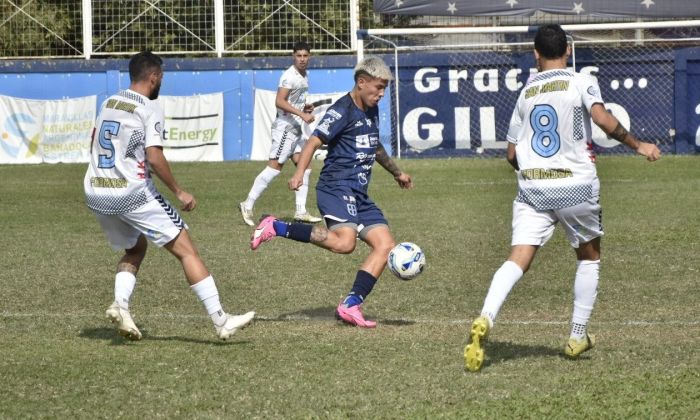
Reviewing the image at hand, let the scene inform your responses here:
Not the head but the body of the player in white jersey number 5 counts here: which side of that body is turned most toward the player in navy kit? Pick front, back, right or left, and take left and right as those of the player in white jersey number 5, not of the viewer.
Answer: front

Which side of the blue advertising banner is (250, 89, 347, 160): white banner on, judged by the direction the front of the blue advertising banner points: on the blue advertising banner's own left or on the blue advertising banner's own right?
on the blue advertising banner's own right

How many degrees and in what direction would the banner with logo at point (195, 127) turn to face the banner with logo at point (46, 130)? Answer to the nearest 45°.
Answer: approximately 90° to its right

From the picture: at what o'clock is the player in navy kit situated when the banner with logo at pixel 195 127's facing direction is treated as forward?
The player in navy kit is roughly at 12 o'clock from the banner with logo.

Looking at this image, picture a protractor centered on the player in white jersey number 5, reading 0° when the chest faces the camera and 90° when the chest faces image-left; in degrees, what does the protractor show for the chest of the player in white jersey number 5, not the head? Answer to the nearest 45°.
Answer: approximately 225°

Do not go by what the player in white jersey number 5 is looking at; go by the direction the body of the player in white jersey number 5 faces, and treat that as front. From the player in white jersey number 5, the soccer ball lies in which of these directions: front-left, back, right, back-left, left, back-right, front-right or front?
front-right

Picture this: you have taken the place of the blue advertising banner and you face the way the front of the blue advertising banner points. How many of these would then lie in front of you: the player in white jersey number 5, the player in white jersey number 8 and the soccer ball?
3

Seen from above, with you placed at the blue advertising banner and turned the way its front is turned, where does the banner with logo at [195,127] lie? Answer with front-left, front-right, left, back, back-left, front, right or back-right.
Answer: right

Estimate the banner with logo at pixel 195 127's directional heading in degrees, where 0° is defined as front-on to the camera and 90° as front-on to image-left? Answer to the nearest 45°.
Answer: approximately 0°
